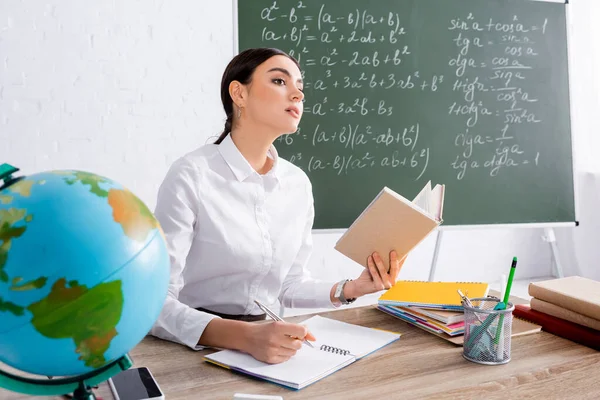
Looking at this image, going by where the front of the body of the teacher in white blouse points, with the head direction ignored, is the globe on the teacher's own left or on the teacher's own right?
on the teacher's own right

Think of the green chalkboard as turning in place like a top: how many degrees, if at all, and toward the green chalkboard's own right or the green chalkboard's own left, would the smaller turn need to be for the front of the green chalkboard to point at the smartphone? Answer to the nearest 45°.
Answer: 0° — it already faces it

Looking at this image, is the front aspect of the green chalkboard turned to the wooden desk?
yes

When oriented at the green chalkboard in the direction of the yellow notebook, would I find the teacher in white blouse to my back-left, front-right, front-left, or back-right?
front-right

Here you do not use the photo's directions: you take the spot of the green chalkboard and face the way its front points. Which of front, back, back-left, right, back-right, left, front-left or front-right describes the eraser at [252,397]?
front

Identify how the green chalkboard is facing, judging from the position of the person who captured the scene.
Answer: facing the viewer

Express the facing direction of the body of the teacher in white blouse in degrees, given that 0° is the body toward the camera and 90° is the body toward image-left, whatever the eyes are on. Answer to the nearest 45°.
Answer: approximately 315°

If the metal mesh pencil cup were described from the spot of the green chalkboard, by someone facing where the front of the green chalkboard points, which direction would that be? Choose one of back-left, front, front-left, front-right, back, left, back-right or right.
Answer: front

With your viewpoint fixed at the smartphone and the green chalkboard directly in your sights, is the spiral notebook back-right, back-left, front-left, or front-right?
front-right

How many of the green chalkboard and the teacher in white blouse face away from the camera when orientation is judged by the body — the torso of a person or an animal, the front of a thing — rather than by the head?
0

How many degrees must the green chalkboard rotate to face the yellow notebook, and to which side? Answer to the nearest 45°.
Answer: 0° — it already faces it
